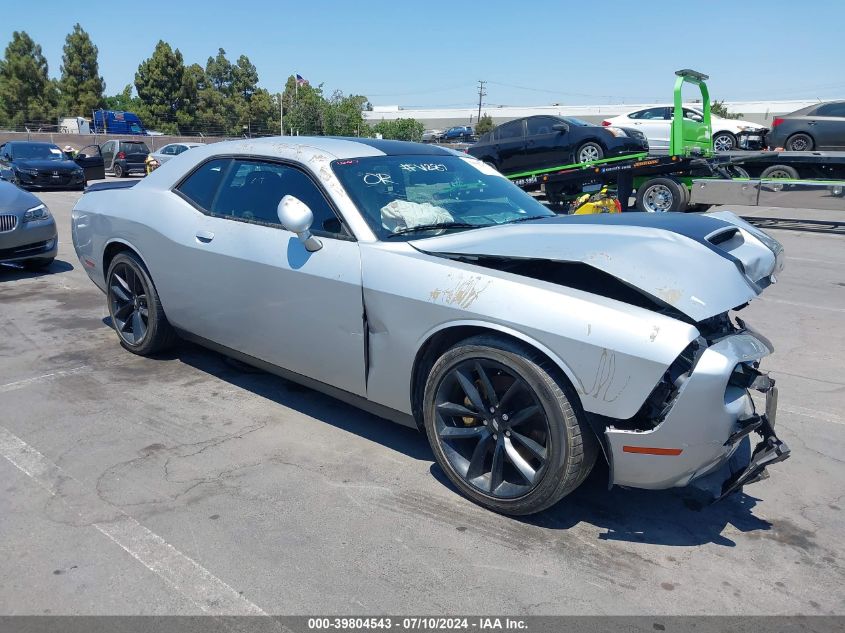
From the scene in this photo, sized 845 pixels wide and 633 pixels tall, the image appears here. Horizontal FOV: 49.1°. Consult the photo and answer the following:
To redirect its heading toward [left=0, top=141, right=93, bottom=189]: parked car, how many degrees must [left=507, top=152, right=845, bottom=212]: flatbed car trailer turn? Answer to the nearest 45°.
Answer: approximately 180°

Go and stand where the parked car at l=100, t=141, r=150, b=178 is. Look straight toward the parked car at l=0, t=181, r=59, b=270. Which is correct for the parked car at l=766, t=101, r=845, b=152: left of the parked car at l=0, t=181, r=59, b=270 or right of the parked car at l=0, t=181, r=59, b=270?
left

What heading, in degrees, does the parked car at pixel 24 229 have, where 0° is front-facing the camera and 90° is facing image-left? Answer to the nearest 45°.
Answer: approximately 315°

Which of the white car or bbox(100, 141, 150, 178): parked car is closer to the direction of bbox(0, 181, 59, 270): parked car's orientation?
the white car

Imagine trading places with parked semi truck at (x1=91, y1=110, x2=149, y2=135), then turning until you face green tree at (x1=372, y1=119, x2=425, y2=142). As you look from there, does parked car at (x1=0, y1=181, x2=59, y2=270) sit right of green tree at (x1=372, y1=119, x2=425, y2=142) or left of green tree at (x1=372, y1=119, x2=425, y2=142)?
right

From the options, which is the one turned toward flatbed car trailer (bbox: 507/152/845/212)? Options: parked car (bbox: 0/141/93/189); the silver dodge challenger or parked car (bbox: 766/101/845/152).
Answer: parked car (bbox: 0/141/93/189)

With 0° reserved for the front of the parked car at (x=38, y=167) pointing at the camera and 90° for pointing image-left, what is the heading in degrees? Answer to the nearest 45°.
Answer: approximately 315°

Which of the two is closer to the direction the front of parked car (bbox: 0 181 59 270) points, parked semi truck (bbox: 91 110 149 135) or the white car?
the white car

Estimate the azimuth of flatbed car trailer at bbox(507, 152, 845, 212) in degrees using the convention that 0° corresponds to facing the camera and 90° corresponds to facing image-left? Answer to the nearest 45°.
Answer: approximately 270°
